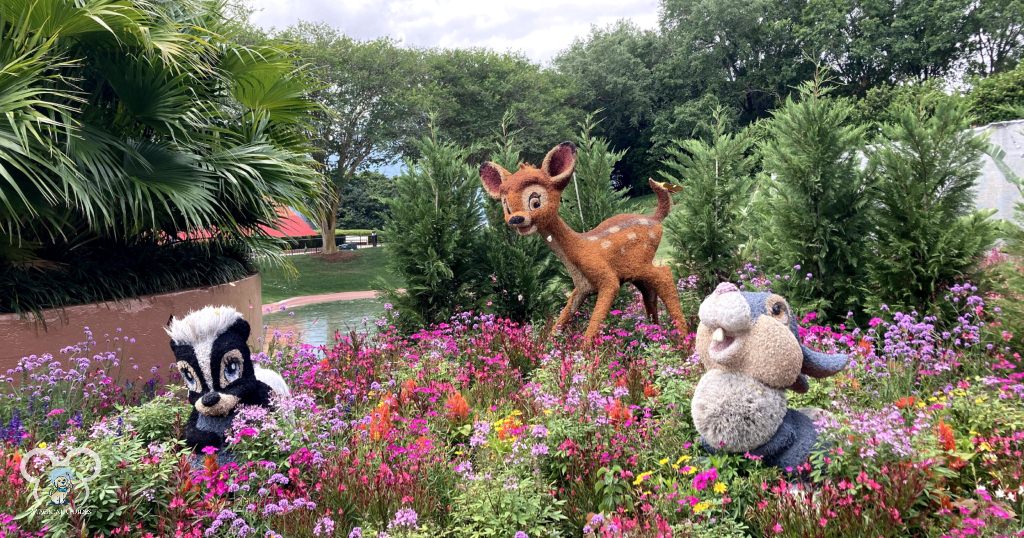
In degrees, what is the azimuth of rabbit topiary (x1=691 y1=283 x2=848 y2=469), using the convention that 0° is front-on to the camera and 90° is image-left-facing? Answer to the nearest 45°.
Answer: approximately 45°

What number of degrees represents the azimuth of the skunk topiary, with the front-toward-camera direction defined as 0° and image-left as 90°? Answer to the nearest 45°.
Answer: approximately 45°

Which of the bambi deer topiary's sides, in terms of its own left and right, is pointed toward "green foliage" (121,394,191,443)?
front

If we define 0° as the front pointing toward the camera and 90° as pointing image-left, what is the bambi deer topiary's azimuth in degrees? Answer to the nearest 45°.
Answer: approximately 45°

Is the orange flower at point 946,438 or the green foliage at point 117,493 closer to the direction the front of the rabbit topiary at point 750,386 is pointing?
the green foliage

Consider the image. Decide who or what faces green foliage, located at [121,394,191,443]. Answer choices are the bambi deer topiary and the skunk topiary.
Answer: the bambi deer topiary

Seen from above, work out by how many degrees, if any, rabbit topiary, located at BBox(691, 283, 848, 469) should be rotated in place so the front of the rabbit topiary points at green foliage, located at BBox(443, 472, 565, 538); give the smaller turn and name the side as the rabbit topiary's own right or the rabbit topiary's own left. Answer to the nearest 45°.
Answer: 0° — it already faces it

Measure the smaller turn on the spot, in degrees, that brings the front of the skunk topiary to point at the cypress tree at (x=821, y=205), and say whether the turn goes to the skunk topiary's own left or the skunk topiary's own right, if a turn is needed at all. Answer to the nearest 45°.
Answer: approximately 135° to the skunk topiary's own left

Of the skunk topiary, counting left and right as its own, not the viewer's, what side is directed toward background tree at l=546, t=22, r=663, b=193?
back

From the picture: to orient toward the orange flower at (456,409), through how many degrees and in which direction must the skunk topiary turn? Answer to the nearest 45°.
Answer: approximately 135° to its left

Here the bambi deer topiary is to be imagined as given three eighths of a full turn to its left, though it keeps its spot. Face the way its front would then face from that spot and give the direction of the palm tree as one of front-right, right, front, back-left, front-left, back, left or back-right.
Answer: back

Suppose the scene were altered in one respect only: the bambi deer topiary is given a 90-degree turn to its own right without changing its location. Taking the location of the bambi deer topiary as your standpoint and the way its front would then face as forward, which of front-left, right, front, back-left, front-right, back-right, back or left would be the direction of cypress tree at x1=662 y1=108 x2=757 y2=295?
right

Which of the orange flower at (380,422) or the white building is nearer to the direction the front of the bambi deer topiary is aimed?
the orange flower

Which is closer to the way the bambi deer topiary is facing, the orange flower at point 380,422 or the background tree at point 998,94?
the orange flower

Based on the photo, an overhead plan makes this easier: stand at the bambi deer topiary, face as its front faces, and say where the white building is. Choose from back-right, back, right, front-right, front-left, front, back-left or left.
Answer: back

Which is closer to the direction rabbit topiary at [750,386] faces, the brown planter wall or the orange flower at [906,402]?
the brown planter wall
